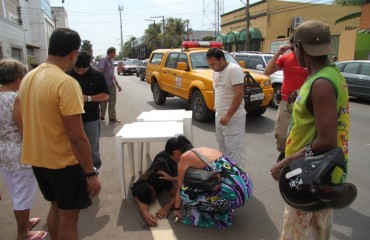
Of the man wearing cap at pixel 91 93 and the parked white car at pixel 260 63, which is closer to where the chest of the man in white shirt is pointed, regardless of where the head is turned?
the man wearing cap

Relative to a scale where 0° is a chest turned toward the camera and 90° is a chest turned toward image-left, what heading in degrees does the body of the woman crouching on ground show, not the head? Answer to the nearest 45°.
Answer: approximately 90°

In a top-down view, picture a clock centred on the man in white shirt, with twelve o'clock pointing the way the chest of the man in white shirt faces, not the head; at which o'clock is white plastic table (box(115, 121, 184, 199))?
The white plastic table is roughly at 1 o'clock from the man in white shirt.

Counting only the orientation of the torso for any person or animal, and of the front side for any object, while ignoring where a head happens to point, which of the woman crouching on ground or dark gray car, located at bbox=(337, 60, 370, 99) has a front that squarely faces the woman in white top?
the woman crouching on ground

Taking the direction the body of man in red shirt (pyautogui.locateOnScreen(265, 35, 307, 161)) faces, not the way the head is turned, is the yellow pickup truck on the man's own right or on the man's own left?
on the man's own right

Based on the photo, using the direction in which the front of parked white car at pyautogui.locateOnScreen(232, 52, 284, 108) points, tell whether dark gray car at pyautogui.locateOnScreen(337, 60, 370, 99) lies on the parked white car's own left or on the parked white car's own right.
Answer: on the parked white car's own left

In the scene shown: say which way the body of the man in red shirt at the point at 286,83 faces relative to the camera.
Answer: to the viewer's left

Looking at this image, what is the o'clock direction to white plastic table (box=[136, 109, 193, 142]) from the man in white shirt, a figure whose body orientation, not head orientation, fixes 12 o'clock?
The white plastic table is roughly at 3 o'clock from the man in white shirt.

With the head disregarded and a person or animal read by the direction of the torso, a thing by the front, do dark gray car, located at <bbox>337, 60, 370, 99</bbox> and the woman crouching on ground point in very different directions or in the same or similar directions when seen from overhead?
very different directions
